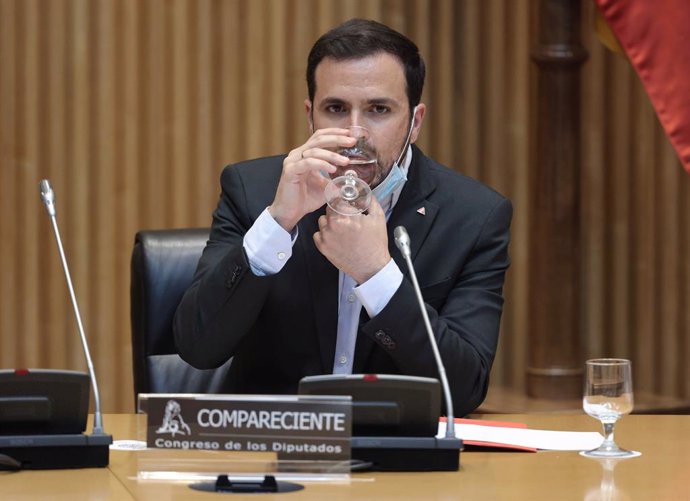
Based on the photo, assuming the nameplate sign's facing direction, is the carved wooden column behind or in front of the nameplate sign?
behind

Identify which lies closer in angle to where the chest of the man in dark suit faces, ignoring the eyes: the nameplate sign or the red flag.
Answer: the nameplate sign

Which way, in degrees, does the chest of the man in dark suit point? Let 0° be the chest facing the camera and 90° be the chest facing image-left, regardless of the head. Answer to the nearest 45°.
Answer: approximately 0°

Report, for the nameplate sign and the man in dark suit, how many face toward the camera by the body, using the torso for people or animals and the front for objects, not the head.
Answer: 2

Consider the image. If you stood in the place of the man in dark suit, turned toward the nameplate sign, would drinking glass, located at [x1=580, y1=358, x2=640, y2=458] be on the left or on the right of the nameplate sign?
left

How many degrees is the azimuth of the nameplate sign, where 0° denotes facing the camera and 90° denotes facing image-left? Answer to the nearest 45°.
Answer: approximately 0°

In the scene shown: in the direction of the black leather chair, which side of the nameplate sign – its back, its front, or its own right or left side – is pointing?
back

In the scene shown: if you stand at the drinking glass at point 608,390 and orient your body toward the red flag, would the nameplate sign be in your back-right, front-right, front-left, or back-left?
back-left

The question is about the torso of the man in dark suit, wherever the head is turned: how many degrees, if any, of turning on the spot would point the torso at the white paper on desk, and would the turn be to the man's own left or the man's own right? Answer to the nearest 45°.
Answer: approximately 45° to the man's own left

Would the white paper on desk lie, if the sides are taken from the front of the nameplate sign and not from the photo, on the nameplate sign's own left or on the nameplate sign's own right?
on the nameplate sign's own left

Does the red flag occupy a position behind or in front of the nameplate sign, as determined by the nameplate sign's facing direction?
behind
